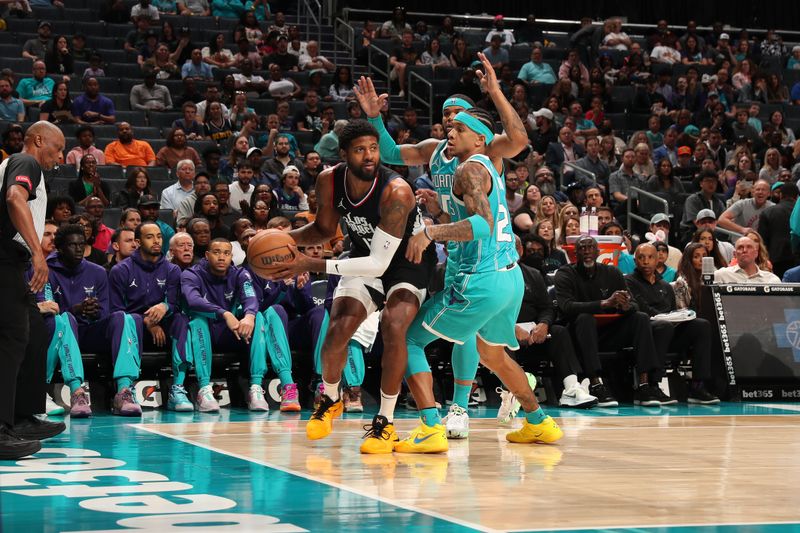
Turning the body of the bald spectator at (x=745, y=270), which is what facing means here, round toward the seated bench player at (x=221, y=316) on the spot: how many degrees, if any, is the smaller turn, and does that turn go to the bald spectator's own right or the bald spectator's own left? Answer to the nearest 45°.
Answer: approximately 45° to the bald spectator's own right

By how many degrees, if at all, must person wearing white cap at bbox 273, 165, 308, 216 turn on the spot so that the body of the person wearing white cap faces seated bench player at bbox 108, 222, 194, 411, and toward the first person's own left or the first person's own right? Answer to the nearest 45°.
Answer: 0° — they already face them

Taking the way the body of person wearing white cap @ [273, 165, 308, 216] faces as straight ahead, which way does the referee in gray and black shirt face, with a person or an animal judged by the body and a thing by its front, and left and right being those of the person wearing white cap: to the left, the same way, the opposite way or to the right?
to the left

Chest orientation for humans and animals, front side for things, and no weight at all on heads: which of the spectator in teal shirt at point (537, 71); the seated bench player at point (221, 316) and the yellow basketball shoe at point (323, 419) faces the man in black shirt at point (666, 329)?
the spectator in teal shirt

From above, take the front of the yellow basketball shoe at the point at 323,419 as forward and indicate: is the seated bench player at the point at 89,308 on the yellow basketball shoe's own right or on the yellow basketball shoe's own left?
on the yellow basketball shoe's own right

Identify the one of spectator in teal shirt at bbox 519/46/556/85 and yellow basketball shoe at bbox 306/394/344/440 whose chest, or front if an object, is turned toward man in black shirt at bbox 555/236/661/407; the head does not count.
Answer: the spectator in teal shirt

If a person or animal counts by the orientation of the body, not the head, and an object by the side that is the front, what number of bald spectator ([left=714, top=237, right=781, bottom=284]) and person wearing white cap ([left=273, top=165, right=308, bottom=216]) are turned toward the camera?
2

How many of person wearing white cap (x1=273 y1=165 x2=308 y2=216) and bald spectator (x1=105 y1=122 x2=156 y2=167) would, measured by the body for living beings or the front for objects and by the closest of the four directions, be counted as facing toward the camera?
2

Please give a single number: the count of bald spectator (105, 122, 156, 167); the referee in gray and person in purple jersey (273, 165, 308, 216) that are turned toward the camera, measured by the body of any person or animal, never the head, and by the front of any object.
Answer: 2

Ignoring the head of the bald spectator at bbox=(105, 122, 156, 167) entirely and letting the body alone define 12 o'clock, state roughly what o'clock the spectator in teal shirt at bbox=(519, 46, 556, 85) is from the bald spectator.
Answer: The spectator in teal shirt is roughly at 8 o'clock from the bald spectator.
